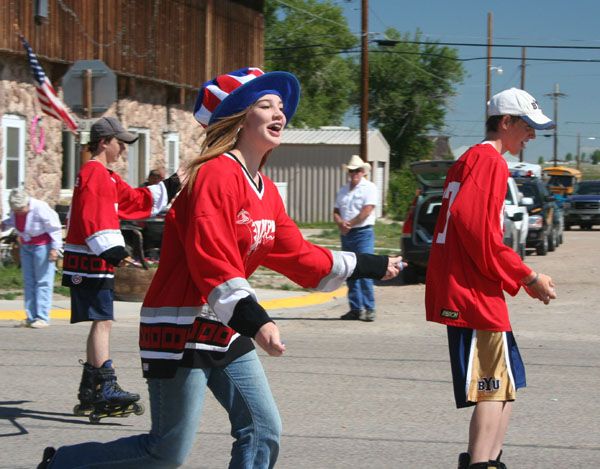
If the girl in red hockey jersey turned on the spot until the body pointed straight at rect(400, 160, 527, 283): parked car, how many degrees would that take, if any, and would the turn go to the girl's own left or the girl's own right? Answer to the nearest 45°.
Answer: approximately 135° to the girl's own left

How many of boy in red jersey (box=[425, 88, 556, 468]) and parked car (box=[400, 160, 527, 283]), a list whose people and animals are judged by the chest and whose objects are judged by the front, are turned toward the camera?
0

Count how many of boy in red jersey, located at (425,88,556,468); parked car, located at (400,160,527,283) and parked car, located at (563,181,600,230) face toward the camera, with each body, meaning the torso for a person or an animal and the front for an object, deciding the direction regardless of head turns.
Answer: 1

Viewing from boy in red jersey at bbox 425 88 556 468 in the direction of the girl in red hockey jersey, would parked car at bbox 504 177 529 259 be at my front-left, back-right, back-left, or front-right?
back-right

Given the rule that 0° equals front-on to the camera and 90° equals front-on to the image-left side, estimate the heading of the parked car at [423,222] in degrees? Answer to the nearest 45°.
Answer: approximately 225°

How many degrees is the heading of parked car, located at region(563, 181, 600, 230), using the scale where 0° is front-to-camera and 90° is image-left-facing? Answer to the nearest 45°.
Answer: approximately 0°
